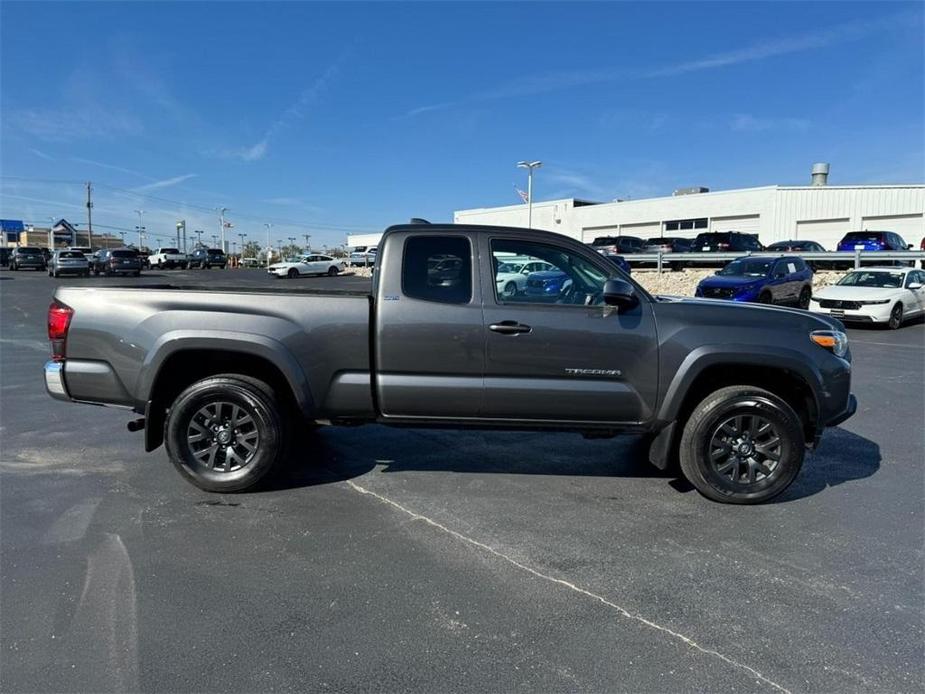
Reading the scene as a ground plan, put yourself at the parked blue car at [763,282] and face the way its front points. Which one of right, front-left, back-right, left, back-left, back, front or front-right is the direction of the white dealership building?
back-right

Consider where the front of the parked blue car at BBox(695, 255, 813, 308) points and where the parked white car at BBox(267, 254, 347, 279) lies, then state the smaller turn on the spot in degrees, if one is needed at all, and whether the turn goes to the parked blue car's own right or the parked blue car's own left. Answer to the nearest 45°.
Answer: approximately 90° to the parked blue car's own right

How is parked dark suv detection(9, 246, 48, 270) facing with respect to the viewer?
away from the camera

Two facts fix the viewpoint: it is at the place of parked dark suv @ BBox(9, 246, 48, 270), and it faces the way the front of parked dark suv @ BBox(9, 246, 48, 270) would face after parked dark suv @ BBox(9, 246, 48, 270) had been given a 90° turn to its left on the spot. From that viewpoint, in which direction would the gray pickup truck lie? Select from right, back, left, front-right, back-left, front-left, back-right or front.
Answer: left

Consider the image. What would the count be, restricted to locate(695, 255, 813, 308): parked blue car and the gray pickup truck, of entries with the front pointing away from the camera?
0

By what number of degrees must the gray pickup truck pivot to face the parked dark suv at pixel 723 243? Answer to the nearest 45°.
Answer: approximately 45° to its left

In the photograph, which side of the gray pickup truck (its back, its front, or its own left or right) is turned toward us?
right

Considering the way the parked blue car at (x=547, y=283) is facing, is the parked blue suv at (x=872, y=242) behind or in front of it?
behind

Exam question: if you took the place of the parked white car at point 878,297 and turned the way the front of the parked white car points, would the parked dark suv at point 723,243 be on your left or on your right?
on your right

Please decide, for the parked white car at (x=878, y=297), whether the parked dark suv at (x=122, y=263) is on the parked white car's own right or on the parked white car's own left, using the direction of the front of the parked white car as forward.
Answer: on the parked white car's own right

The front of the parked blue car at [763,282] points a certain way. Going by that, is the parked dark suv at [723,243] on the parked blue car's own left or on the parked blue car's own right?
on the parked blue car's own right

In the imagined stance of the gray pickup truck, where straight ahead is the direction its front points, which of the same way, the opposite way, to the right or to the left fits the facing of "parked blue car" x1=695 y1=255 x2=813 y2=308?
the opposite way

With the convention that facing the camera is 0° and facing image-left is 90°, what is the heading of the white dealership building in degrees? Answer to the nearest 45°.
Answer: approximately 45°

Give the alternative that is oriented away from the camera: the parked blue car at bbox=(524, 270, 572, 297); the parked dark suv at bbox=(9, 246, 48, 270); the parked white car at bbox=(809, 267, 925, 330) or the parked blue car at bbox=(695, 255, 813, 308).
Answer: the parked dark suv

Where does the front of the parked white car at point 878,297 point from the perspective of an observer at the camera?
facing the viewer and to the left of the viewer
